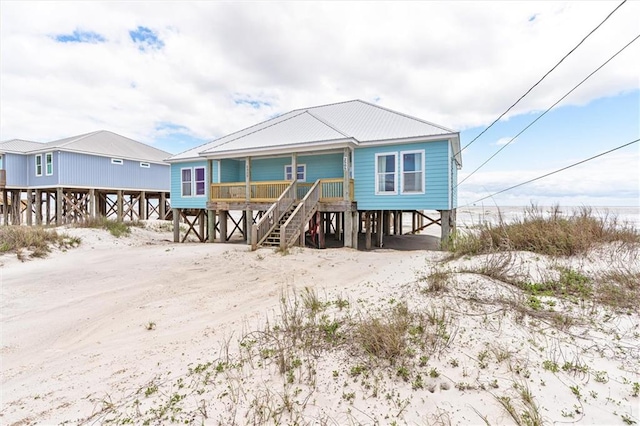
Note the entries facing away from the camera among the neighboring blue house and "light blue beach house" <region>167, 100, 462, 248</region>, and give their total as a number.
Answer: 0

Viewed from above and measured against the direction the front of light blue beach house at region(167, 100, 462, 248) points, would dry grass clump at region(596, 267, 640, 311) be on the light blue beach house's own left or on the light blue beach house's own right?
on the light blue beach house's own left

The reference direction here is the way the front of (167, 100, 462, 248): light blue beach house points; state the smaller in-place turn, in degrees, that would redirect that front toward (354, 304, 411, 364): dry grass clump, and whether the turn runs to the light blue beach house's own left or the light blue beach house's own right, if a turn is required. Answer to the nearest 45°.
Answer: approximately 45° to the light blue beach house's own left

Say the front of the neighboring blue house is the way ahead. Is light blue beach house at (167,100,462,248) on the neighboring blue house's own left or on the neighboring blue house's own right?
on the neighboring blue house's own left

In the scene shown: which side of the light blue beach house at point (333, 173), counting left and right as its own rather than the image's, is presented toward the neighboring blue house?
right

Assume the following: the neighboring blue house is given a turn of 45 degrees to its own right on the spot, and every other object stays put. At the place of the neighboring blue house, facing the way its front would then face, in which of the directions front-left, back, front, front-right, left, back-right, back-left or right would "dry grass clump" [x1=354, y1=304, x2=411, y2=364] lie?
left

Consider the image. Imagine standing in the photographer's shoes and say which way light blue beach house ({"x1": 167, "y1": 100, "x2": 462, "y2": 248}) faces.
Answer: facing the viewer and to the left of the viewer
